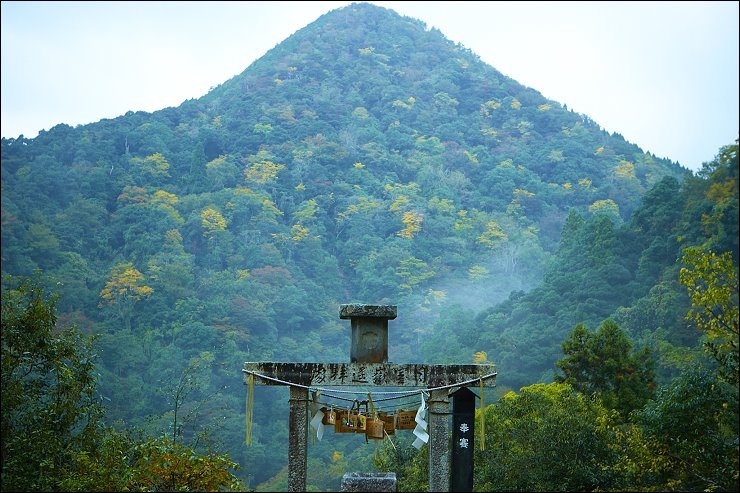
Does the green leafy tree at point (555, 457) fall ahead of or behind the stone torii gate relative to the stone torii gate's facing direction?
behind

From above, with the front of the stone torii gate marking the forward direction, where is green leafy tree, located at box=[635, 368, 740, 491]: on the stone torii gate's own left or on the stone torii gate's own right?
on the stone torii gate's own left

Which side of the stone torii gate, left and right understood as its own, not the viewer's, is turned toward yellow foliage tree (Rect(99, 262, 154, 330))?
back

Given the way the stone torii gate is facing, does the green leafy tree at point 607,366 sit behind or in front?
behind

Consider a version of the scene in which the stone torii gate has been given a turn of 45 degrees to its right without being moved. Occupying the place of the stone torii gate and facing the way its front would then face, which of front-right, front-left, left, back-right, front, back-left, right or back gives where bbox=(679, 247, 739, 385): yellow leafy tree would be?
back-left

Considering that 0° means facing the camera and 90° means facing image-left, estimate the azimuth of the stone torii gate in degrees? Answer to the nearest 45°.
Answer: approximately 0°

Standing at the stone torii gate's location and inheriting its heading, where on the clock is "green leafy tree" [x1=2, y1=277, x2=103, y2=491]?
The green leafy tree is roughly at 4 o'clock from the stone torii gate.
